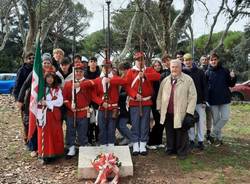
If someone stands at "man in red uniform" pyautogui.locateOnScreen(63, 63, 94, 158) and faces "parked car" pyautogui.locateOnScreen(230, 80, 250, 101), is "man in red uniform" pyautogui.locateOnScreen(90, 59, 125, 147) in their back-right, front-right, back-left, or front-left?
front-right

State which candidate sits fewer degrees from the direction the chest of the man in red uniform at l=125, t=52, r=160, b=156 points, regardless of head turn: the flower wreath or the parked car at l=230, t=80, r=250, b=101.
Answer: the flower wreath

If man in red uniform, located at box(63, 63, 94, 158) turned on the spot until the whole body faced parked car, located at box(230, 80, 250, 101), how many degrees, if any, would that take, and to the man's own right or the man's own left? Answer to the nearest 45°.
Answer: approximately 135° to the man's own left

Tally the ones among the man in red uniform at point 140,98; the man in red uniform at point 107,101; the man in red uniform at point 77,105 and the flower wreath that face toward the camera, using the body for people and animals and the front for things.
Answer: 4

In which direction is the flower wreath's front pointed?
toward the camera

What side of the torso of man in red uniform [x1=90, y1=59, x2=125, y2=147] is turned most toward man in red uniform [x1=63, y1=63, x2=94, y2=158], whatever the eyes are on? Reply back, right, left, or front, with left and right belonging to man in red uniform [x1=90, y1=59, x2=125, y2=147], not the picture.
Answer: right

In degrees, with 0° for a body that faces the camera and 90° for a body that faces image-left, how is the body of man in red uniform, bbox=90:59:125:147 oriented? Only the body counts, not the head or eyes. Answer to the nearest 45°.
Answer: approximately 0°

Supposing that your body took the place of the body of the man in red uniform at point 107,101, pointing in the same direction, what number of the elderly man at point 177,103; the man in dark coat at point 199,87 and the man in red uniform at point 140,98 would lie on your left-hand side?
3

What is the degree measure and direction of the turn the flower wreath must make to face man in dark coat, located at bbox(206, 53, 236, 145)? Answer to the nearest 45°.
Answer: approximately 135° to its left

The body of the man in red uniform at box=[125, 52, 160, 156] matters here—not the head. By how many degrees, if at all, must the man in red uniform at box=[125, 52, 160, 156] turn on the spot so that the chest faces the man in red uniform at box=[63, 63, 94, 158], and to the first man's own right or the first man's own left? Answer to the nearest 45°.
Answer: approximately 90° to the first man's own right

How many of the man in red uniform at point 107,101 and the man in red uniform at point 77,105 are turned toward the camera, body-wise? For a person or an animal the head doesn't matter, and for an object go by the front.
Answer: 2

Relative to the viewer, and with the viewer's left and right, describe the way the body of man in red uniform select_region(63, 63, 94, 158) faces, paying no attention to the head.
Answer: facing the viewer
